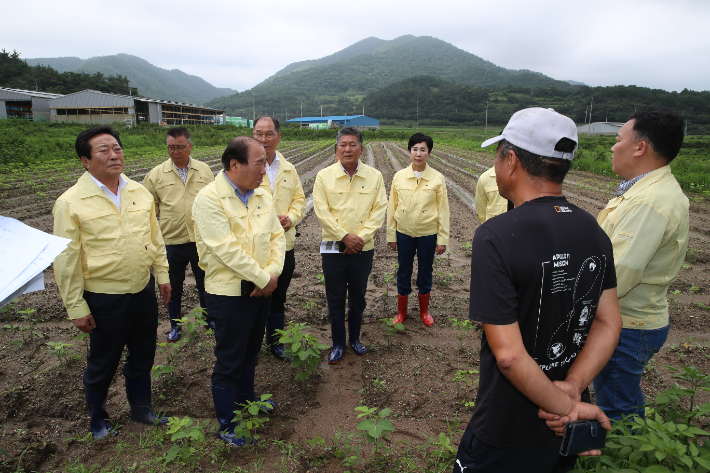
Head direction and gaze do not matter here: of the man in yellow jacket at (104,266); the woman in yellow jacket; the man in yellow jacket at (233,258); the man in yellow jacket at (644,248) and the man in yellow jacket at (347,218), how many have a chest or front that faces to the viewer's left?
1

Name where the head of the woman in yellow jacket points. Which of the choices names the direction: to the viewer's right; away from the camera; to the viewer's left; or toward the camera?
toward the camera

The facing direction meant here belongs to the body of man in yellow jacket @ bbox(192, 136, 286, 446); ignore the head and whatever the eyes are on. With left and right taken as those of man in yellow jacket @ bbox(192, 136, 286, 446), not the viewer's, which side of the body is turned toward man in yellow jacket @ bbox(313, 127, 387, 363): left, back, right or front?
left

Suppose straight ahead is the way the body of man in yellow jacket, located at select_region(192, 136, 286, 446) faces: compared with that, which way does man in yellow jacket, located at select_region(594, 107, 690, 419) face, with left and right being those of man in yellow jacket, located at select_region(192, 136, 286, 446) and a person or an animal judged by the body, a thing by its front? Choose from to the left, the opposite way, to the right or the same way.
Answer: the opposite way

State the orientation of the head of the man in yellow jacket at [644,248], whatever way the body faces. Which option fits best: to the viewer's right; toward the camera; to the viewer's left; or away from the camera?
to the viewer's left

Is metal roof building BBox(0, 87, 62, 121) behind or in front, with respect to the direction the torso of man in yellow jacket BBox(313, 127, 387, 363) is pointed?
behind

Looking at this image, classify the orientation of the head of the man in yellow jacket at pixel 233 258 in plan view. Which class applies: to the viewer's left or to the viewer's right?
to the viewer's right

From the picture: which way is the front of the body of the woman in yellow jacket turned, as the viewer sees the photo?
toward the camera

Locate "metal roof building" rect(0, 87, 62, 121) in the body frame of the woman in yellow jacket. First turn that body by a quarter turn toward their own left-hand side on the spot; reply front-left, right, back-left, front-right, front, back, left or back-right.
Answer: back-left

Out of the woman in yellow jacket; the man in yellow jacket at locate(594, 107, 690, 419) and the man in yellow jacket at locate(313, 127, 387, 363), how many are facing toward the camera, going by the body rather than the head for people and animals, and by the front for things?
2

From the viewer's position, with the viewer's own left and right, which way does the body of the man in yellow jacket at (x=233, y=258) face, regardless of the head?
facing the viewer and to the right of the viewer

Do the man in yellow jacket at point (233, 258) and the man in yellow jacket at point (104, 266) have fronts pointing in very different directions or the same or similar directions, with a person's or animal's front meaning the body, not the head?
same or similar directions

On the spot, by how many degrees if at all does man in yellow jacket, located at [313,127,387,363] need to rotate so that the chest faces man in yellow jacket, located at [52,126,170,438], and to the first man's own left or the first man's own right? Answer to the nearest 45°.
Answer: approximately 45° to the first man's own right

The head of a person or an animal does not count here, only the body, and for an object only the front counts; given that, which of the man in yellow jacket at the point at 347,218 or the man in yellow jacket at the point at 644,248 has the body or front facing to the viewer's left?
the man in yellow jacket at the point at 644,248

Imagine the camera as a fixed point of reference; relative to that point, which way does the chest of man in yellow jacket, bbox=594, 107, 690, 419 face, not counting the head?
to the viewer's left

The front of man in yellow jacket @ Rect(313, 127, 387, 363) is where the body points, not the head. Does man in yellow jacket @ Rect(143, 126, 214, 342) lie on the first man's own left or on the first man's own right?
on the first man's own right
